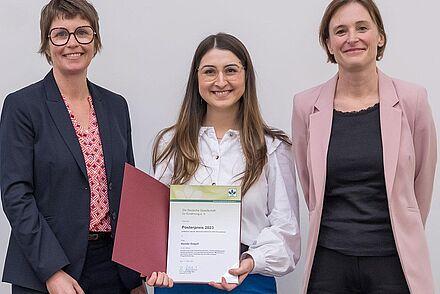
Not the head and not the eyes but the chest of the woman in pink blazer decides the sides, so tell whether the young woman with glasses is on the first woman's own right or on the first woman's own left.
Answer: on the first woman's own right

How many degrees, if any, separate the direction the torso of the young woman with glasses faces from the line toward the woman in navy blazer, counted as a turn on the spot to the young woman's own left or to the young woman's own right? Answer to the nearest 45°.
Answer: approximately 90° to the young woman's own right

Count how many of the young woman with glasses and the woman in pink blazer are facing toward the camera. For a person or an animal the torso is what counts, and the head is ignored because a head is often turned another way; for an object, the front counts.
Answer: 2

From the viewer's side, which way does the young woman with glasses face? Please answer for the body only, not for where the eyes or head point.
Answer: toward the camera

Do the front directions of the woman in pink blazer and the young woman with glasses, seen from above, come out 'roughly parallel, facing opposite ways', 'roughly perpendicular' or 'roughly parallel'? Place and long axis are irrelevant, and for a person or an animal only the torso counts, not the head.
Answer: roughly parallel

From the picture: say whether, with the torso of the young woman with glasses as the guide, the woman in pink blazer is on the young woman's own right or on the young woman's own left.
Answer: on the young woman's own left

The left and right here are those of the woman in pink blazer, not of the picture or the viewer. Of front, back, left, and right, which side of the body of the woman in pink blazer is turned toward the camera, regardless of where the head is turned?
front

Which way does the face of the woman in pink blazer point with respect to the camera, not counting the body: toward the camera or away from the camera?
toward the camera
